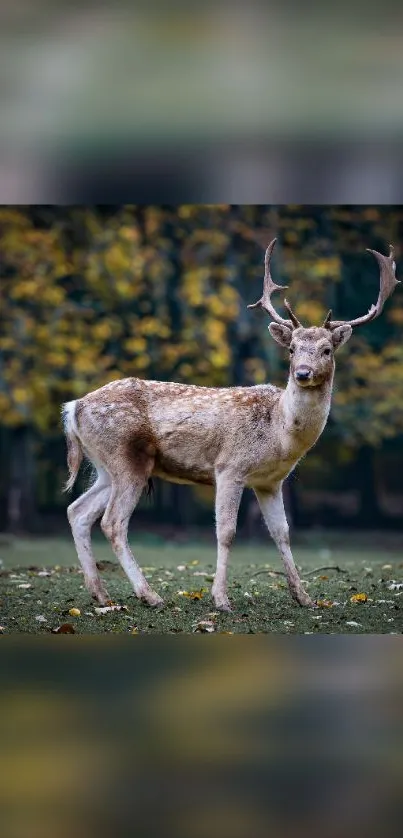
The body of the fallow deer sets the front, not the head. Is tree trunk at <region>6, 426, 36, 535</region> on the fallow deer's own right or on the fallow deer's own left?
on the fallow deer's own left

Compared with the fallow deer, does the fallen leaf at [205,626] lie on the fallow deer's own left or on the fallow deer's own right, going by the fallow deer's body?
on the fallow deer's own right

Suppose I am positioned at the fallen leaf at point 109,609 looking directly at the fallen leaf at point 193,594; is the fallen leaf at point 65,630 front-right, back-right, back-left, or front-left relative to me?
back-right

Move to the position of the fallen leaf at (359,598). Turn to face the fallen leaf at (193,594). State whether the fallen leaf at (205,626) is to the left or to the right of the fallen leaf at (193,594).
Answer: left

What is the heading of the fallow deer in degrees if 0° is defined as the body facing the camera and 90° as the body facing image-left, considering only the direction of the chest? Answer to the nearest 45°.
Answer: approximately 270°
